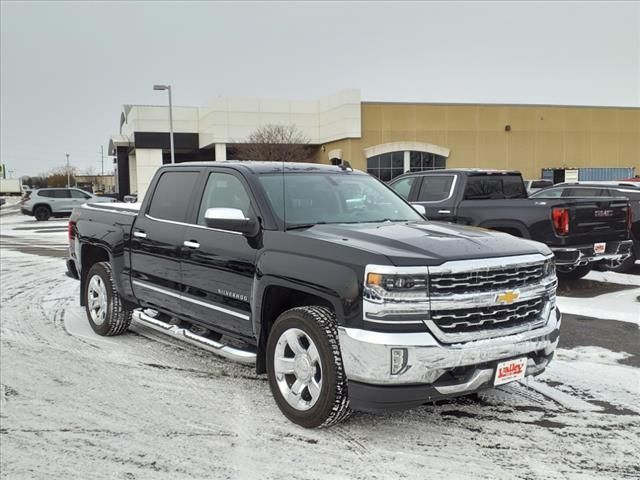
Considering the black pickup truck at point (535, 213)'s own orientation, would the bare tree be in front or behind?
in front

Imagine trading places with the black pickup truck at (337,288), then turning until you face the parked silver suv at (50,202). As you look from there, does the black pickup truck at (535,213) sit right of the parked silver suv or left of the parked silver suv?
right

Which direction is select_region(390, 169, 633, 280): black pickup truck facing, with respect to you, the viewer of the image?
facing away from the viewer and to the left of the viewer

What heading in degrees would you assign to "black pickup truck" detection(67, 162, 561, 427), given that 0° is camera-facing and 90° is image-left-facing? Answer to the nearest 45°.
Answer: approximately 315°

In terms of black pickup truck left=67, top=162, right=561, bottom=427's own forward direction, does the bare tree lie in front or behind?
behind

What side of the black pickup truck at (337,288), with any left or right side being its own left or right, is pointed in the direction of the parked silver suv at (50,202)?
back
